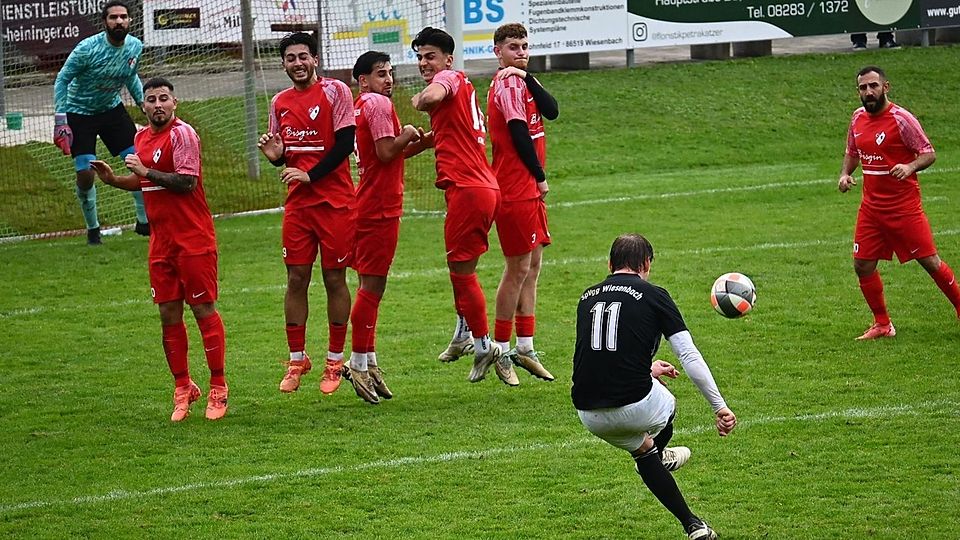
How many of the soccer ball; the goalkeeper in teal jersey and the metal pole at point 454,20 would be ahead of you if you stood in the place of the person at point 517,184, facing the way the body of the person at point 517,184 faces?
1

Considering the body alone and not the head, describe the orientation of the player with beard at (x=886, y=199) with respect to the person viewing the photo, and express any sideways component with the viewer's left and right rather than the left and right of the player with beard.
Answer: facing the viewer and to the left of the viewer

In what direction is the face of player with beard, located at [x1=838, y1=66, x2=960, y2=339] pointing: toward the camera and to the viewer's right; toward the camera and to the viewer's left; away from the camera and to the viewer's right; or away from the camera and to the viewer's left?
toward the camera and to the viewer's left

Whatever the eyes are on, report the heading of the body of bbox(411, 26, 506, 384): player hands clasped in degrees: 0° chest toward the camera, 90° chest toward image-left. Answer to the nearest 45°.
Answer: approximately 90°

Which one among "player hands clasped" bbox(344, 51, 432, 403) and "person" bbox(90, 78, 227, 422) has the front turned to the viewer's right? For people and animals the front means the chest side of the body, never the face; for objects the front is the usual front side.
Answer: "player hands clasped" bbox(344, 51, 432, 403)

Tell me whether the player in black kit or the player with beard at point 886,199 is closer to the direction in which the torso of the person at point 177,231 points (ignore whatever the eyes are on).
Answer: the player in black kit

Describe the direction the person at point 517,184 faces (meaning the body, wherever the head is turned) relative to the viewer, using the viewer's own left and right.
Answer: facing the viewer and to the right of the viewer

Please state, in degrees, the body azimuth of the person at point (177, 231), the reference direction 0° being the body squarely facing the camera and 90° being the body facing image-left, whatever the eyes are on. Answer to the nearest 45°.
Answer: approximately 45°

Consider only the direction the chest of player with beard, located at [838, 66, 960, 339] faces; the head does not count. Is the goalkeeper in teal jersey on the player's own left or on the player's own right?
on the player's own right
